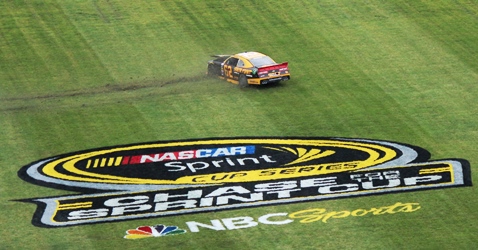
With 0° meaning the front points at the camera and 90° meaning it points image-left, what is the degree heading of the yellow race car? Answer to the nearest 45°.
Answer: approximately 135°
